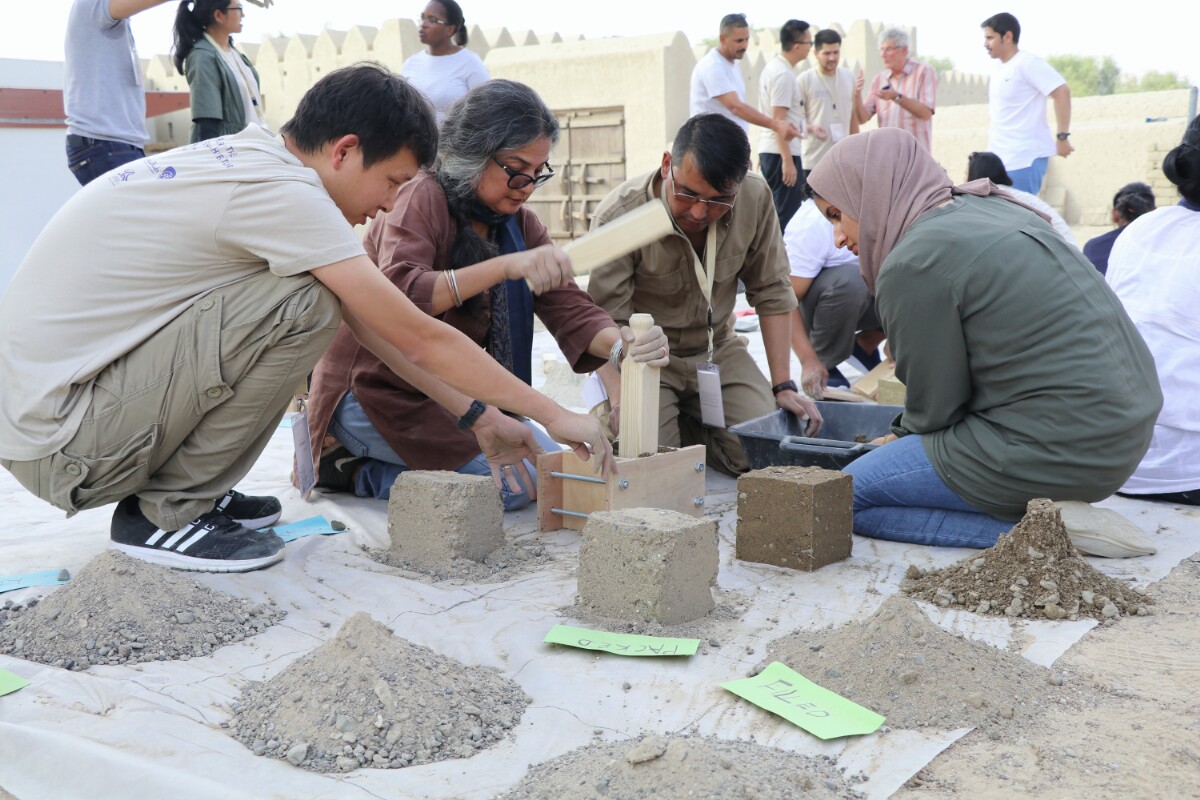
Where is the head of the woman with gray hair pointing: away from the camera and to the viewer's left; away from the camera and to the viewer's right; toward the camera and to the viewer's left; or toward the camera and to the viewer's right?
toward the camera and to the viewer's right

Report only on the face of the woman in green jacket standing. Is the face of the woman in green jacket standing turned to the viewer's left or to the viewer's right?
to the viewer's right

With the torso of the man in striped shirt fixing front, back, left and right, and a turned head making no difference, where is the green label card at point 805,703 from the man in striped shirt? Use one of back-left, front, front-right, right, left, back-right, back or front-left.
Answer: front-left

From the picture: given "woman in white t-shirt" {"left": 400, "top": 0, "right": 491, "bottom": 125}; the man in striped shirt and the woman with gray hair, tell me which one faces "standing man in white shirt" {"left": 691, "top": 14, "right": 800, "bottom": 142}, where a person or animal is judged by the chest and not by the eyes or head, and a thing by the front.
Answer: the man in striped shirt

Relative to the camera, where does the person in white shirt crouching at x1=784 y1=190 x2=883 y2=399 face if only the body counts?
to the viewer's left

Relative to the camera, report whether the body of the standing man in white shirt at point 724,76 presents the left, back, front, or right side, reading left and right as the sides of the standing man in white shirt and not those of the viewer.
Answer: right

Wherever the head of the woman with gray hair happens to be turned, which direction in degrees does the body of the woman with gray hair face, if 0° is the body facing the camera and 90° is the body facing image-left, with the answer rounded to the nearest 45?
approximately 315°

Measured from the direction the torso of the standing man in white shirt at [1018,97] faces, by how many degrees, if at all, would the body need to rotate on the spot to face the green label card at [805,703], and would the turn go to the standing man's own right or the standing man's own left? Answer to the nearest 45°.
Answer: approximately 45° to the standing man's own left
